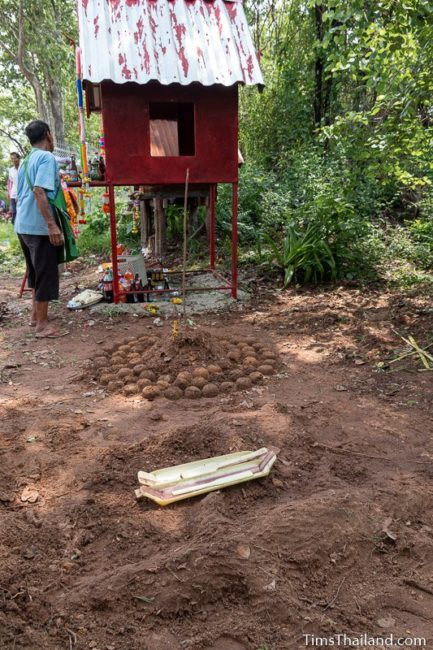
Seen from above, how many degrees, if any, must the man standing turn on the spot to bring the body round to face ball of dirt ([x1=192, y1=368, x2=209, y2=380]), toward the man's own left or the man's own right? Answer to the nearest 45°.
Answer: approximately 90° to the man's own right

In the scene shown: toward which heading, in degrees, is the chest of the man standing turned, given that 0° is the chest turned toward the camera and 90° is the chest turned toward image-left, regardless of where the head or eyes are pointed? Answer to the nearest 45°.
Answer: approximately 225°

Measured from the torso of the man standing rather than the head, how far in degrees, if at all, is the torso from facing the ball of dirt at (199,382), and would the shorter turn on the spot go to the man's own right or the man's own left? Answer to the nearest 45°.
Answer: approximately 90° to the man's own right

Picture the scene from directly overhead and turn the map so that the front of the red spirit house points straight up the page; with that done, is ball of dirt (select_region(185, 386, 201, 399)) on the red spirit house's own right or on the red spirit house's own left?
on the red spirit house's own left

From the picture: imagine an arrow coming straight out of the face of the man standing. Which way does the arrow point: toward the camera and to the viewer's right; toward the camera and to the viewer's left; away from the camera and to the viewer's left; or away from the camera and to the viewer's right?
away from the camera and to the viewer's right

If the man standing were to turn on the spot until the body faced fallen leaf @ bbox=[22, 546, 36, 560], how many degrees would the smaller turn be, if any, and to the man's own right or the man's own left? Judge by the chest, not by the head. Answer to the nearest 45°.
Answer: approximately 135° to the man's own right

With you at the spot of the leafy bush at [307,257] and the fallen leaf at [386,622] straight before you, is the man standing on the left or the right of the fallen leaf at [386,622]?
right

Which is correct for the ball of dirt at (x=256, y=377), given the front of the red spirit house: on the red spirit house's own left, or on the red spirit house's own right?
on the red spirit house's own left
